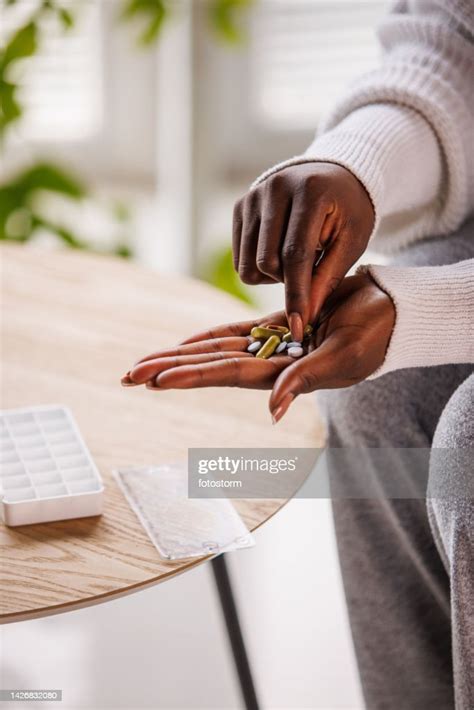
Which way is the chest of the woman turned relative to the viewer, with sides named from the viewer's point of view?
facing the viewer and to the left of the viewer

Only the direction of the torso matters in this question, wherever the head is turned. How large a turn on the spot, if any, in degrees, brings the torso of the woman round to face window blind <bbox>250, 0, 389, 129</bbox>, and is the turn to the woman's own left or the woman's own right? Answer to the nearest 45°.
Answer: approximately 135° to the woman's own right

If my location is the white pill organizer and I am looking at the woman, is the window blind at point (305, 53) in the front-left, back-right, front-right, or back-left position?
front-left

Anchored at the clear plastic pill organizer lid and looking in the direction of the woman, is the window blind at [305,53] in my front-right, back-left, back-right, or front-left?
front-left

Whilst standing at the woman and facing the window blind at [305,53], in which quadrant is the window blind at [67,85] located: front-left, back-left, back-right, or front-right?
front-left

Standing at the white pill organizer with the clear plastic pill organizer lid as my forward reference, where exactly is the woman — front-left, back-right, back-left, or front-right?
front-left
